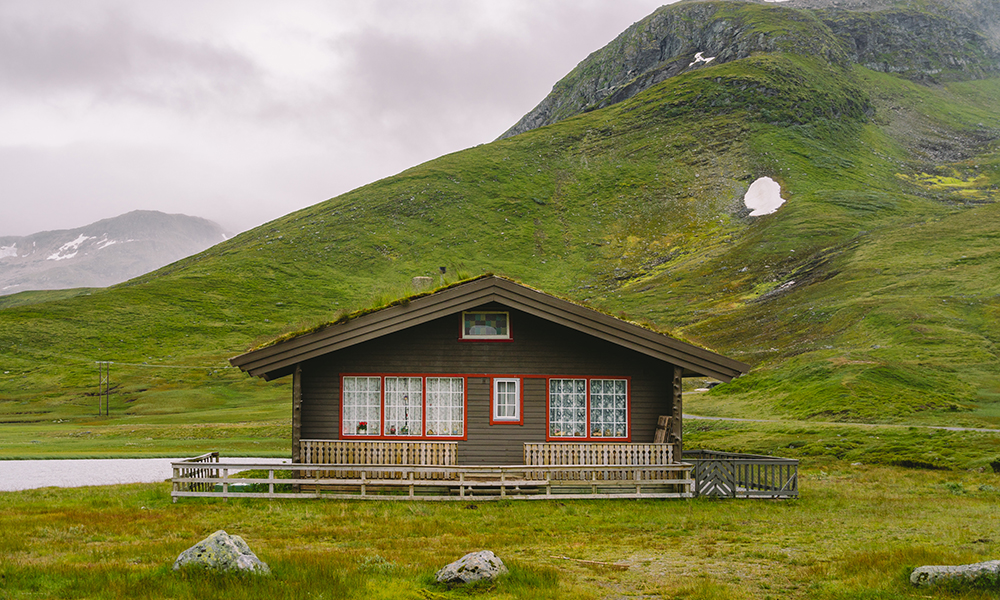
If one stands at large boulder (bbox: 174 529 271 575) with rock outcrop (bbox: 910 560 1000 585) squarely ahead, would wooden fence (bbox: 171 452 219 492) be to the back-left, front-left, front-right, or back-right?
back-left

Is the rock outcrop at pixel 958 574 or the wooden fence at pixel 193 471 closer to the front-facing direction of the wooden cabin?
the rock outcrop

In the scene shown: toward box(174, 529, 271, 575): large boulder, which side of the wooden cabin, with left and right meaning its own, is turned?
front

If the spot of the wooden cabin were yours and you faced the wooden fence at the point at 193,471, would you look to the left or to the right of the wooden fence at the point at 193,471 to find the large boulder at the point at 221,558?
left

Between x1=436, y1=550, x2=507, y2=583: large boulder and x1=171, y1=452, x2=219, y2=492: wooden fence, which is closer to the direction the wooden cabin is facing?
the large boulder

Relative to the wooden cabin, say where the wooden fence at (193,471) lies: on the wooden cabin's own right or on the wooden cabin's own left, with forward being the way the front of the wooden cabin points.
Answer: on the wooden cabin's own right

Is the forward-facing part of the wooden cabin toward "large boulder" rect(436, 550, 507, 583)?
yes

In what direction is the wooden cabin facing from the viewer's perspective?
toward the camera

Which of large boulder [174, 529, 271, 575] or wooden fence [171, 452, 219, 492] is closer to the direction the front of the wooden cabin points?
the large boulder

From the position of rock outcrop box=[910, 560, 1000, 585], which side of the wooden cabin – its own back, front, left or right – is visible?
front
